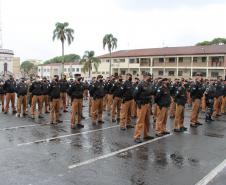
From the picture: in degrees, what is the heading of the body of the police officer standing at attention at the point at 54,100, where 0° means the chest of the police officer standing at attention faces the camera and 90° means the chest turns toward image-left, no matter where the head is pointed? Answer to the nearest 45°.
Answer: approximately 315°

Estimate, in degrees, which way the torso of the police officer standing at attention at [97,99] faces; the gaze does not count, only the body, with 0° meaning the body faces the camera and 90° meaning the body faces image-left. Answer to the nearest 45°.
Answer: approximately 315°

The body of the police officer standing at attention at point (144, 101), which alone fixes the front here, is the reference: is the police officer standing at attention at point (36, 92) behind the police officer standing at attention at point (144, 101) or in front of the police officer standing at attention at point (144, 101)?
behind

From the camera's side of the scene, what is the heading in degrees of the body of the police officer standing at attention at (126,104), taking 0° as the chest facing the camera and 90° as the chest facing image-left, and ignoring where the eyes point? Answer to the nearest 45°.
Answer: approximately 315°

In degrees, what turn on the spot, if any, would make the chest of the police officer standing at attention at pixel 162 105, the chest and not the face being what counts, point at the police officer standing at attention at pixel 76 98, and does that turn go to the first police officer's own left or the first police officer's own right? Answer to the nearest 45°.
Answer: approximately 135° to the first police officer's own right

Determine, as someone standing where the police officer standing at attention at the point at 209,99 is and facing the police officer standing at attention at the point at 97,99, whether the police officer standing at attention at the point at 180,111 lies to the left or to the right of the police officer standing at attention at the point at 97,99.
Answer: left

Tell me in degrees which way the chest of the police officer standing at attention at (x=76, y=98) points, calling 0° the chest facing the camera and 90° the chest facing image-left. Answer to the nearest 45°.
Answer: approximately 315°

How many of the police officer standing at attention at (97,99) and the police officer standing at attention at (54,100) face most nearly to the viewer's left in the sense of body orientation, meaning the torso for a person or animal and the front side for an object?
0

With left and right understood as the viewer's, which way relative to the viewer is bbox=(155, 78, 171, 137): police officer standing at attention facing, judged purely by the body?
facing the viewer and to the right of the viewer

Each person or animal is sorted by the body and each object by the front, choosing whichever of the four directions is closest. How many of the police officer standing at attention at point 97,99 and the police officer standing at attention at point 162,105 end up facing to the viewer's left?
0
